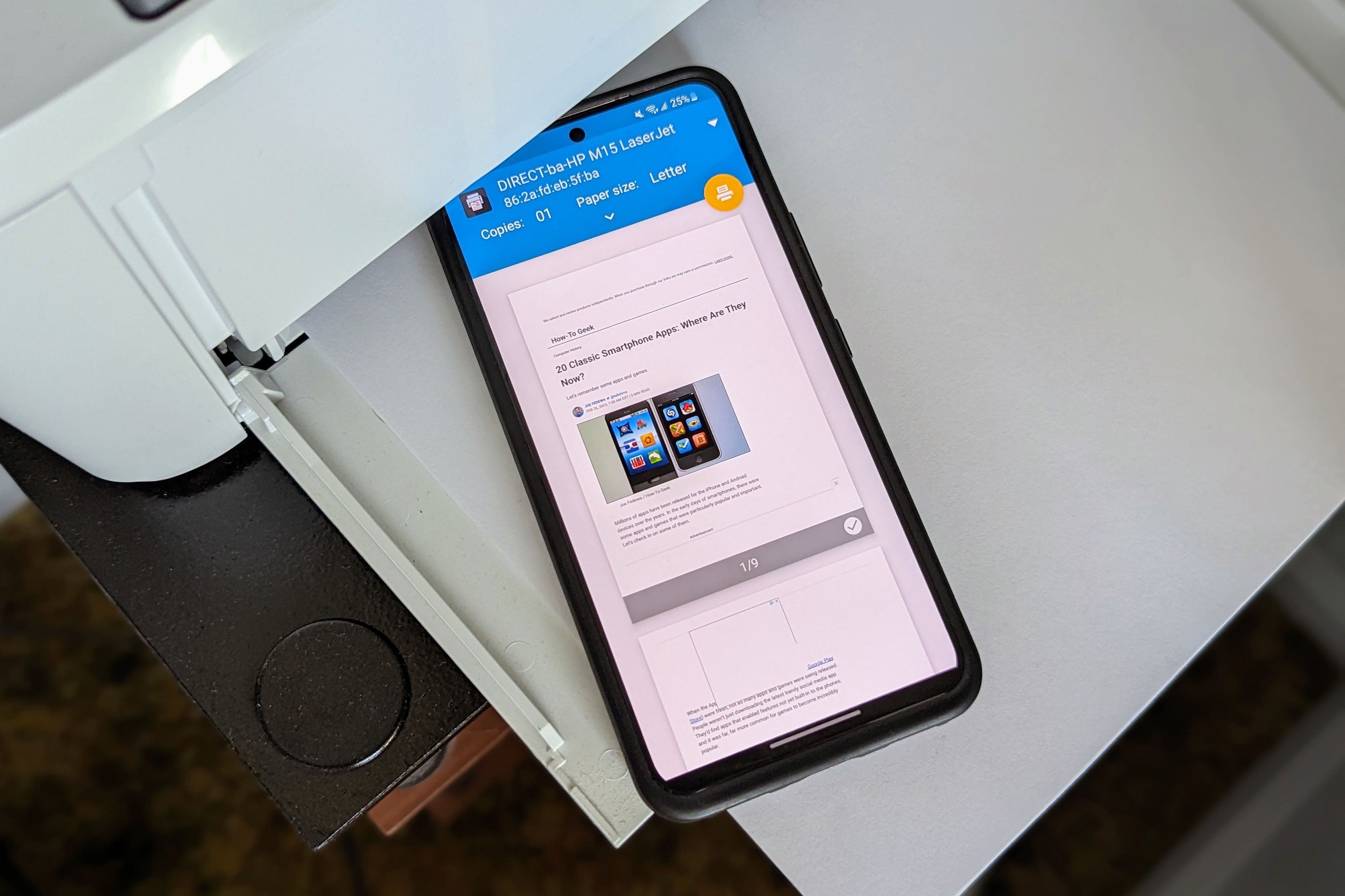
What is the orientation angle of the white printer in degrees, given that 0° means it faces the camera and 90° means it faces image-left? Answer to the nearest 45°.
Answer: approximately 315°
